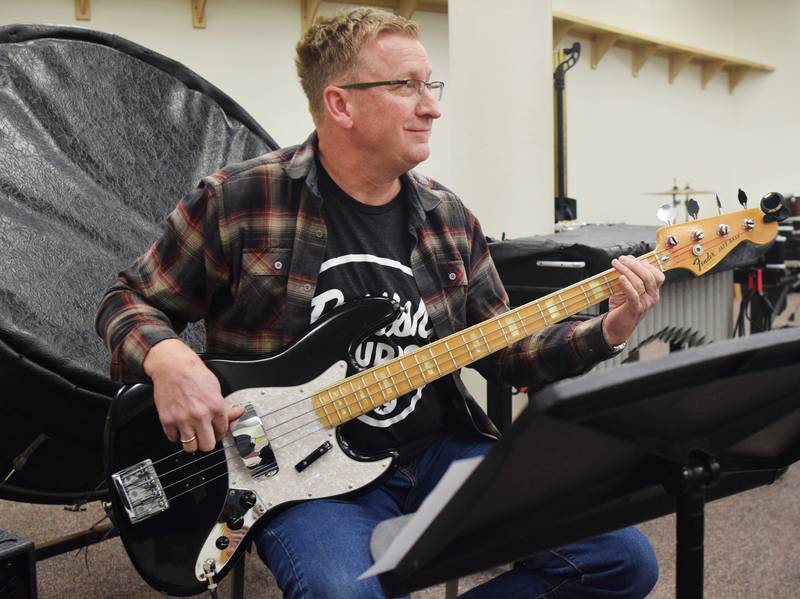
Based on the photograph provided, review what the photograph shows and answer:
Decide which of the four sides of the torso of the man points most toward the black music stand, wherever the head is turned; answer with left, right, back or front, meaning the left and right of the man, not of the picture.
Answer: front

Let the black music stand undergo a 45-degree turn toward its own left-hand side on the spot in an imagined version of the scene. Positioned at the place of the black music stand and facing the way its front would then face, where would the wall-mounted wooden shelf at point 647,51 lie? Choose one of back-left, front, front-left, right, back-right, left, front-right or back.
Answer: right

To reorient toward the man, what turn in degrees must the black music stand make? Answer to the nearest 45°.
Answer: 0° — it already faces them

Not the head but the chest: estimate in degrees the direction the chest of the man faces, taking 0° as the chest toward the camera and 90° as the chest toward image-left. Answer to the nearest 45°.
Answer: approximately 315°

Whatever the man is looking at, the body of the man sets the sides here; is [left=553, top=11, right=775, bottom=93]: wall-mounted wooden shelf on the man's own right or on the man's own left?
on the man's own left

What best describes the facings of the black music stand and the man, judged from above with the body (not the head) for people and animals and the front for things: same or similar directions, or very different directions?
very different directions

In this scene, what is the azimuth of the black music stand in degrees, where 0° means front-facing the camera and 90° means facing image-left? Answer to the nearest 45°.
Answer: approximately 135°
